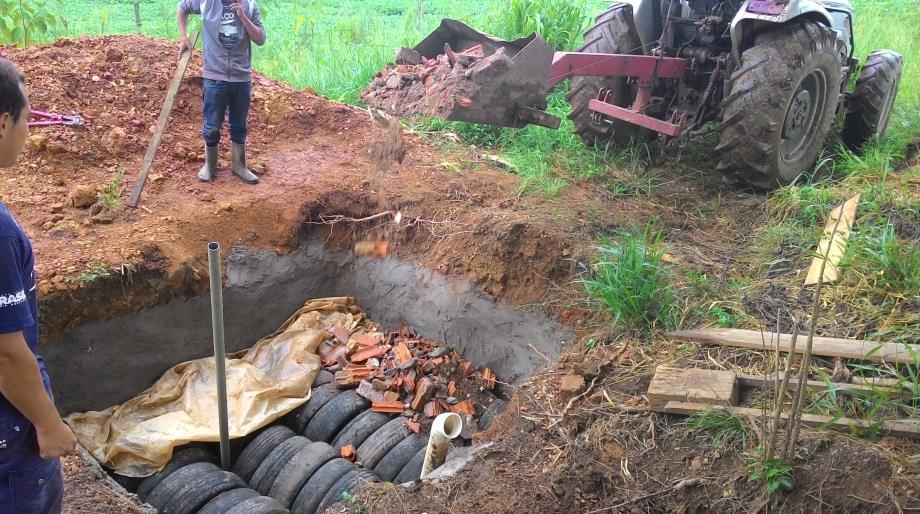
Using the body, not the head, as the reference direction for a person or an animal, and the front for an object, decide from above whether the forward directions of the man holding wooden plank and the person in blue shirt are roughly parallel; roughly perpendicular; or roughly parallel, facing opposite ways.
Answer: roughly perpendicular

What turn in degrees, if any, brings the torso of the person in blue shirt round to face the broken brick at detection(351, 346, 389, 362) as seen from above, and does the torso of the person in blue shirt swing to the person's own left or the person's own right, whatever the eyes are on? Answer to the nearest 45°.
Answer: approximately 45° to the person's own left

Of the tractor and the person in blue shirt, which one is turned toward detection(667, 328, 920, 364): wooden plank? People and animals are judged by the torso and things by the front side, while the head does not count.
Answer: the person in blue shirt

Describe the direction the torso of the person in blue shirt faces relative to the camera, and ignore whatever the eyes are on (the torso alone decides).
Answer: to the viewer's right

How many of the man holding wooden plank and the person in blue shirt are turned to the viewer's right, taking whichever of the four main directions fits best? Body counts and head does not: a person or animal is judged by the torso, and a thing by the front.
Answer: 1

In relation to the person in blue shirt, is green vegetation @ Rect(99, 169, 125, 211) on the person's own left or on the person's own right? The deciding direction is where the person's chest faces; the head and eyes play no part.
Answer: on the person's own left

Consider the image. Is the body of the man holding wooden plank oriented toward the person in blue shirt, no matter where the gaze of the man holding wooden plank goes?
yes

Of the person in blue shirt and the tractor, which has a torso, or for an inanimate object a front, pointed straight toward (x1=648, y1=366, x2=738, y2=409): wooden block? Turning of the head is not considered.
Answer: the person in blue shirt

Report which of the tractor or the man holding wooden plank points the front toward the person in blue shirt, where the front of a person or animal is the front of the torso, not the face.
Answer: the man holding wooden plank
